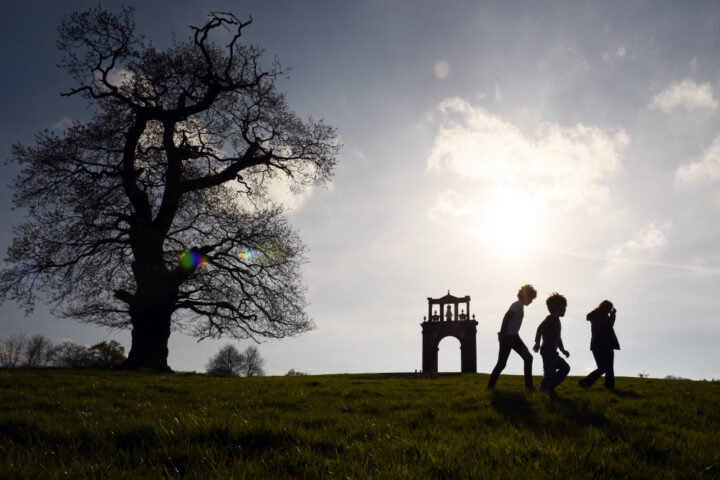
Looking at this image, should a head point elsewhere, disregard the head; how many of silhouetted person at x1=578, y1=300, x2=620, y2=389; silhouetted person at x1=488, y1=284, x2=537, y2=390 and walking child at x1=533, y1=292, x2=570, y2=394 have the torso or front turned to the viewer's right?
3

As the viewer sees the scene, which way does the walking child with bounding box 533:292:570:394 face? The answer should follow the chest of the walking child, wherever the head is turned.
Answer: to the viewer's right

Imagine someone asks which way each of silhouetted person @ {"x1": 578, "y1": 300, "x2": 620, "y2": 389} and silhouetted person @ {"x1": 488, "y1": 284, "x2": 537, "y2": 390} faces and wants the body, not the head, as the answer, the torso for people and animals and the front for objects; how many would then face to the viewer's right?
2

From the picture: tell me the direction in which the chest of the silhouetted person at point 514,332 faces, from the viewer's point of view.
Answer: to the viewer's right

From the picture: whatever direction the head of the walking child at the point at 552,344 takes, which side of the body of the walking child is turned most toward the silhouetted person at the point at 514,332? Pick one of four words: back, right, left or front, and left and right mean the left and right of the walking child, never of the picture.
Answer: back

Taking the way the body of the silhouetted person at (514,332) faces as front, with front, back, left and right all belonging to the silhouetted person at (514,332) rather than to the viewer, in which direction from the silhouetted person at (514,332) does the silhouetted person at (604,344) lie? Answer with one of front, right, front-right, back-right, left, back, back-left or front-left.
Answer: front-left

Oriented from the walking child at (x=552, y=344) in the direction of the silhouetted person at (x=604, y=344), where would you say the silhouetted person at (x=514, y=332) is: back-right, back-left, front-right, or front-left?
back-left

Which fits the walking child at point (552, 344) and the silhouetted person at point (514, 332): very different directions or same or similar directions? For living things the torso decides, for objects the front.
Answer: same or similar directions

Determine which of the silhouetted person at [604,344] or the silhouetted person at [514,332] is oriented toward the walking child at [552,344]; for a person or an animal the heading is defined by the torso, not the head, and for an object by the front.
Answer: the silhouetted person at [514,332]

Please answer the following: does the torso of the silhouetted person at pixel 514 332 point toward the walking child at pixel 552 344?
yes

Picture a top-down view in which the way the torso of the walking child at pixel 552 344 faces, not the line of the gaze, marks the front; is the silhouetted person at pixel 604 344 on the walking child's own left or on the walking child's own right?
on the walking child's own left
